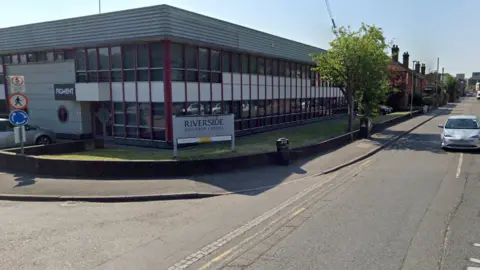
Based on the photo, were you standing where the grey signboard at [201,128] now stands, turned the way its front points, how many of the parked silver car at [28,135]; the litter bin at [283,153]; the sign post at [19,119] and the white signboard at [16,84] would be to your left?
1

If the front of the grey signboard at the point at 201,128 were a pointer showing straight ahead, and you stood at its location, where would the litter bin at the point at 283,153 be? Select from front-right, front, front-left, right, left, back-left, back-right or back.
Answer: left

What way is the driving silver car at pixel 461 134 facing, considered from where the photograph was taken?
facing the viewer

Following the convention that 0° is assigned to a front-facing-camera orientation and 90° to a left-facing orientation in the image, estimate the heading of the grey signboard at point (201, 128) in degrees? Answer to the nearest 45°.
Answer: approximately 0°

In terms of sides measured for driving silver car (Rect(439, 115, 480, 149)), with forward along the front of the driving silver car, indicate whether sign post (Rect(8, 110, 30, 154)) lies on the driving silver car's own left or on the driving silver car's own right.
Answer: on the driving silver car's own right

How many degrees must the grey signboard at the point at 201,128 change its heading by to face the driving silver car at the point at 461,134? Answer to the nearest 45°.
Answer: approximately 90° to its left

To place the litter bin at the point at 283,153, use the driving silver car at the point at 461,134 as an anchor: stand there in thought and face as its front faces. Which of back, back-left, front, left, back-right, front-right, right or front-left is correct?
front-right

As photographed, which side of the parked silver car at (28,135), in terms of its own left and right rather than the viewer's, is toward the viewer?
right

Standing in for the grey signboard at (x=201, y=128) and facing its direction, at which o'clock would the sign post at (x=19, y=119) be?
The sign post is roughly at 3 o'clock from the grey signboard.

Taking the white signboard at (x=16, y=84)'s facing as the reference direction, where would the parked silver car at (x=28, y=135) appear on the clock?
The parked silver car is roughly at 6 o'clock from the white signboard.
